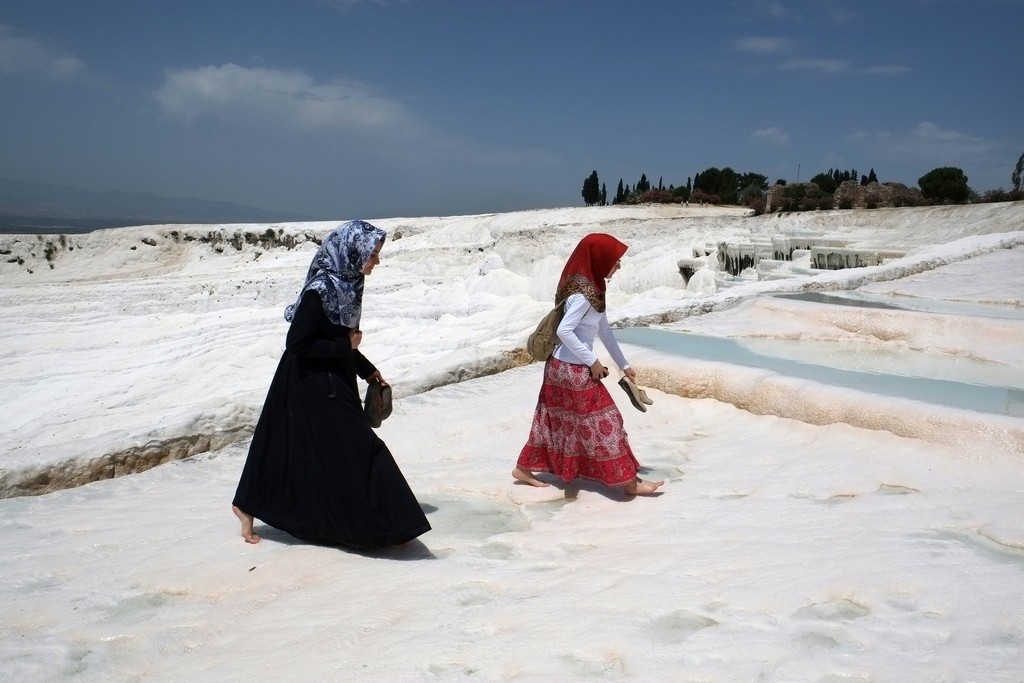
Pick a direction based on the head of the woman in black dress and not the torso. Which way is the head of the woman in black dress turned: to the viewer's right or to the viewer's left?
to the viewer's right

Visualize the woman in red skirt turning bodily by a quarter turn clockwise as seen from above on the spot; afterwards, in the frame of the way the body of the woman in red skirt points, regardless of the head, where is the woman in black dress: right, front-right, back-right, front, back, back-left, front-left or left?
front-right

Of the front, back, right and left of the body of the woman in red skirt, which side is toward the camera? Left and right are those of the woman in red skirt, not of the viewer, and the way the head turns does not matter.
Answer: right

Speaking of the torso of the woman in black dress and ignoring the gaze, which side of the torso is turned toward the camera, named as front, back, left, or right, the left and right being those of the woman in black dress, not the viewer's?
right

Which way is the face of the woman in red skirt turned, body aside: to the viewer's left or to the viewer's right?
to the viewer's right
